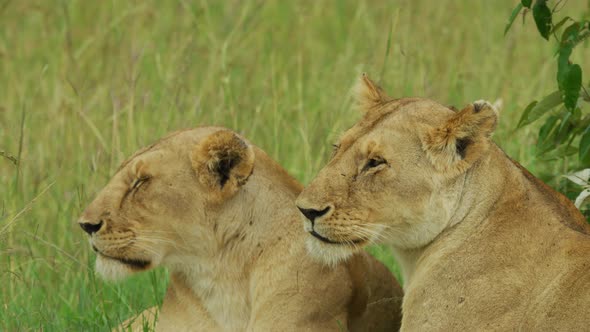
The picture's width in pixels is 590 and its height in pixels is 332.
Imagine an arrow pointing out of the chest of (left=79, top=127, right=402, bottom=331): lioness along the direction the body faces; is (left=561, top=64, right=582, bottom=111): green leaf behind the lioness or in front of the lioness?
behind

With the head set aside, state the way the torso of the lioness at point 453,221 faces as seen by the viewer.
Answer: to the viewer's left

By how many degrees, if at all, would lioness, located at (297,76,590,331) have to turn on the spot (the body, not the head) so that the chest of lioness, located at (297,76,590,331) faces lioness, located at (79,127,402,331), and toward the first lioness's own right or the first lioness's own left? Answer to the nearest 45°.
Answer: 0° — it already faces it

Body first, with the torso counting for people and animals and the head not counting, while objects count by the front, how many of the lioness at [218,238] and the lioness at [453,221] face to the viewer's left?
2

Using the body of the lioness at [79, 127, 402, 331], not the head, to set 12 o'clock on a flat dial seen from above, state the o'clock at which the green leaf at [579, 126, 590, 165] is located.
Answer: The green leaf is roughly at 6 o'clock from the lioness.

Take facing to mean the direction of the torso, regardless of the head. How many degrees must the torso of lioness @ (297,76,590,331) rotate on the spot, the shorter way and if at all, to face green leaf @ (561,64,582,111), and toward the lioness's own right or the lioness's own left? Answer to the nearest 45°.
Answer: approximately 135° to the lioness's own right

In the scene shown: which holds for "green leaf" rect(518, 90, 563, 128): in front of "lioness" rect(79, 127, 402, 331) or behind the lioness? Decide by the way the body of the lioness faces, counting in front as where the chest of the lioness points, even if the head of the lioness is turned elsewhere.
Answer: behind

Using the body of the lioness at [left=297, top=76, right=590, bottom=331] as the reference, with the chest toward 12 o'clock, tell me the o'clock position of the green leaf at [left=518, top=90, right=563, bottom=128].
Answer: The green leaf is roughly at 4 o'clock from the lioness.

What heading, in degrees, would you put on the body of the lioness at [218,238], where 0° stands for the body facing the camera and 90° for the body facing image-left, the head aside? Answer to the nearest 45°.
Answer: approximately 90°
